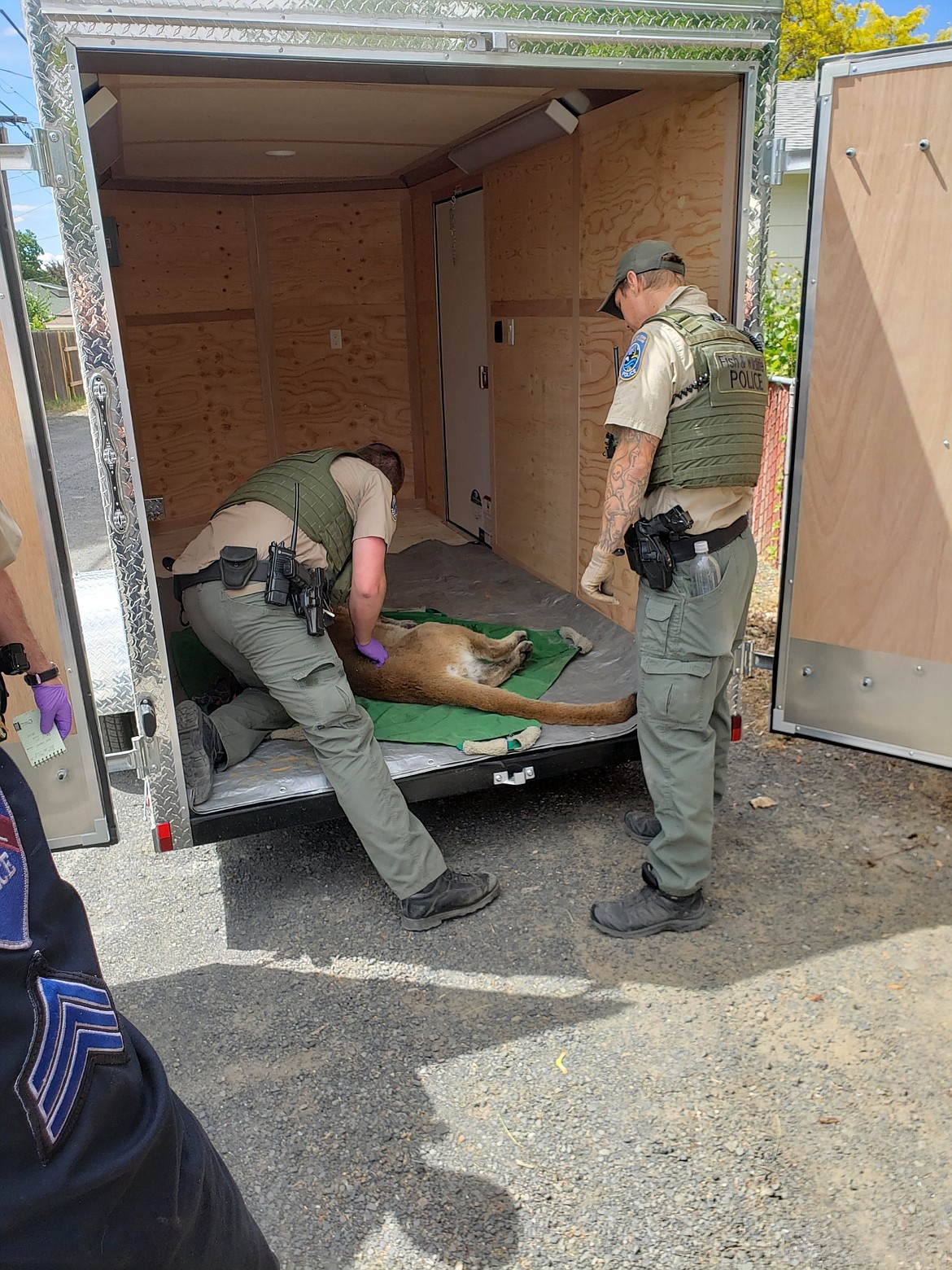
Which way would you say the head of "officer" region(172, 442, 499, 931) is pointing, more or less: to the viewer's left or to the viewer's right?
to the viewer's right

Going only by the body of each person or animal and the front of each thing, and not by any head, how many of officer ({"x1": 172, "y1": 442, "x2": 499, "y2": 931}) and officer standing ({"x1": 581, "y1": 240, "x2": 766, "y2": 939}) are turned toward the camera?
0

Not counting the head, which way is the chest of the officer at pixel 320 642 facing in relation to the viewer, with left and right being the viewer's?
facing away from the viewer and to the right of the viewer

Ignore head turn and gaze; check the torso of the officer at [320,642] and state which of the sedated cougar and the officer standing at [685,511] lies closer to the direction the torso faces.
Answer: the sedated cougar

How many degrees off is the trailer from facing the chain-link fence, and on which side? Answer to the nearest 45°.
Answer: approximately 90° to its right

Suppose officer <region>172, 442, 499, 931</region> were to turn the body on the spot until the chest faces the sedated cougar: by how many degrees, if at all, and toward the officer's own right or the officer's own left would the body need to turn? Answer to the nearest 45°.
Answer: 0° — they already face it

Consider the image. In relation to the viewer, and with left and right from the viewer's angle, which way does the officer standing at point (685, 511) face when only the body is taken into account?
facing away from the viewer and to the left of the viewer

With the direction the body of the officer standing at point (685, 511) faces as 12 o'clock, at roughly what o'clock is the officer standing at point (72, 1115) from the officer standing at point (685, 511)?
the officer standing at point (72, 1115) is roughly at 8 o'clock from the officer standing at point (685, 511).

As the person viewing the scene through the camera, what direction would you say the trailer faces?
facing away from the viewer and to the left of the viewer

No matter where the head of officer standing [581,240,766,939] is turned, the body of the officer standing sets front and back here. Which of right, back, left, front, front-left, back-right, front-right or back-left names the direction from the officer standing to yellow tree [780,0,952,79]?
front-right

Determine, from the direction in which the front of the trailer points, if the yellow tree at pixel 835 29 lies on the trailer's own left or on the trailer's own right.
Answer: on the trailer's own right

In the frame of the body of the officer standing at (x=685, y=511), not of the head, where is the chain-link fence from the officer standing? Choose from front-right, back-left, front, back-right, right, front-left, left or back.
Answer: front-right
